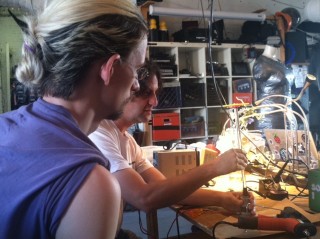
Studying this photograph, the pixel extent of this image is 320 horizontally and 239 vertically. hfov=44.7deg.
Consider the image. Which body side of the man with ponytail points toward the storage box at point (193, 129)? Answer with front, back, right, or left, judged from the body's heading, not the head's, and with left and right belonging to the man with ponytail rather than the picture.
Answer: front

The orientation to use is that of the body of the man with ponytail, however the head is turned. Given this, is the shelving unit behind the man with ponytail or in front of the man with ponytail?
in front

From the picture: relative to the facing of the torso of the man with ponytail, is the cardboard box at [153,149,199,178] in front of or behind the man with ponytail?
in front

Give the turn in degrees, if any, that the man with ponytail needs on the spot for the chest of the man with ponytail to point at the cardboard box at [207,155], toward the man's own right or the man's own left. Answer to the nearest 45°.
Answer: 0° — they already face it

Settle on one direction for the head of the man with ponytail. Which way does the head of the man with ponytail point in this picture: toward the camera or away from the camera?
away from the camera

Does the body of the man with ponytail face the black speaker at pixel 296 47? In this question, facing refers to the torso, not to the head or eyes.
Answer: yes

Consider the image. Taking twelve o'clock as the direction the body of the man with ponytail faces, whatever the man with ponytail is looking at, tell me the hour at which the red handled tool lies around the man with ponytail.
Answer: The red handled tool is roughly at 1 o'clock from the man with ponytail.

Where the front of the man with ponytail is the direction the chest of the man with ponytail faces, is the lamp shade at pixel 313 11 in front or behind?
in front

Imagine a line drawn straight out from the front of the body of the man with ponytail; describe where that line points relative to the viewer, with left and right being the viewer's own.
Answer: facing away from the viewer and to the right of the viewer
